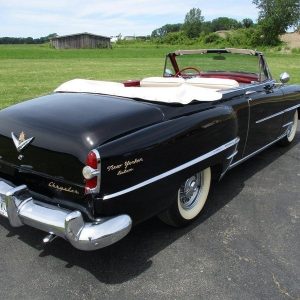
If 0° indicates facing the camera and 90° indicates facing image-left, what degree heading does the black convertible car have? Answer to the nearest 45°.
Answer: approximately 225°
